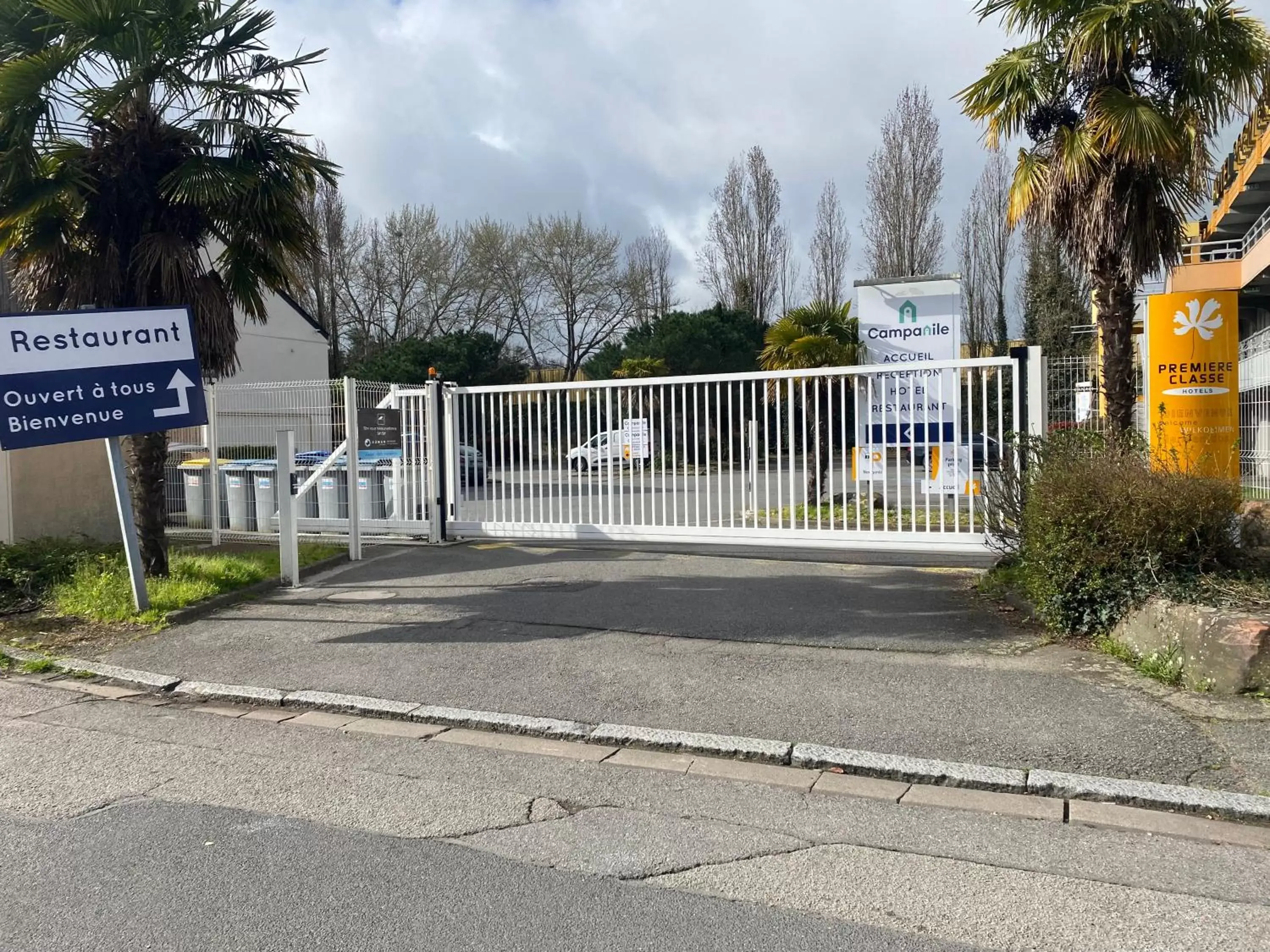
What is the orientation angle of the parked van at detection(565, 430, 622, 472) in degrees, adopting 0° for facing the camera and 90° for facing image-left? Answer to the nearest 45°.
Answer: approximately 90°

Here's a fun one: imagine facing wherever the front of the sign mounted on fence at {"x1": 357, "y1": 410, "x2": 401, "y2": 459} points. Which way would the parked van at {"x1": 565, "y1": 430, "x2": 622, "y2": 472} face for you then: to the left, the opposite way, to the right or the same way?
to the right

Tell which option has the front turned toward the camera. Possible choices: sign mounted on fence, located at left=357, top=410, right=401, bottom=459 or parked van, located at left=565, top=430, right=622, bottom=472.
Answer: the sign mounted on fence

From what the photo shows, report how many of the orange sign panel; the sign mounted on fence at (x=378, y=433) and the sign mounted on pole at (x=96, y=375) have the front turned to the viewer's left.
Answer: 0

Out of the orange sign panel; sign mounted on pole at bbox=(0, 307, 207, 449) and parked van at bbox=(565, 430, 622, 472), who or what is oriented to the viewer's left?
the parked van

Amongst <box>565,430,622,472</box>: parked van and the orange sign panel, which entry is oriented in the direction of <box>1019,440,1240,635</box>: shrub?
the orange sign panel

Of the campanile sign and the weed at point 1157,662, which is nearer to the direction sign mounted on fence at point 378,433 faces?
the weed

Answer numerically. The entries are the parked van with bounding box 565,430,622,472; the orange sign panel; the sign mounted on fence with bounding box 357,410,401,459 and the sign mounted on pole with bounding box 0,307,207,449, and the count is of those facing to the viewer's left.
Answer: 1

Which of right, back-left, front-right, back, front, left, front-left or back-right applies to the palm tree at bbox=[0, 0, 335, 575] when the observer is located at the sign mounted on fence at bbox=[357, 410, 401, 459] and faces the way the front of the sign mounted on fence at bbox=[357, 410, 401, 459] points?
front-right

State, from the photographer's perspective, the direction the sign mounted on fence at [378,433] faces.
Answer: facing the viewer

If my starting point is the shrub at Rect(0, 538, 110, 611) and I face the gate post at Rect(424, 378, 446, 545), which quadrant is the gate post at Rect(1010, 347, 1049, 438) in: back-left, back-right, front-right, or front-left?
front-right

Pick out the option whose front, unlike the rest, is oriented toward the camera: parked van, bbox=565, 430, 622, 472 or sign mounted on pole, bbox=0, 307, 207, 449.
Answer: the sign mounted on pole
